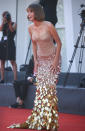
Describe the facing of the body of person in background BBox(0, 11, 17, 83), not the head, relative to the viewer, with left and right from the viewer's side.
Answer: facing the viewer

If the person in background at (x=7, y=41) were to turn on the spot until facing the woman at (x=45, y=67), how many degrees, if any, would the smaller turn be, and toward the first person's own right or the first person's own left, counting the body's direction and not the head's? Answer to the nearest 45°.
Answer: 0° — they already face them

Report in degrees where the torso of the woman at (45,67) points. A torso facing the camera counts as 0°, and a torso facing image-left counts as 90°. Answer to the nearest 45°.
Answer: approximately 45°

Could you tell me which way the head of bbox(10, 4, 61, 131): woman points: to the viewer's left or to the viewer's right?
to the viewer's left

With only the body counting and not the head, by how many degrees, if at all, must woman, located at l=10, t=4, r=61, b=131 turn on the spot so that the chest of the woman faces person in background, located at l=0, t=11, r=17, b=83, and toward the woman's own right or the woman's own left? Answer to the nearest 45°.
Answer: approximately 135° to the woman's own right
